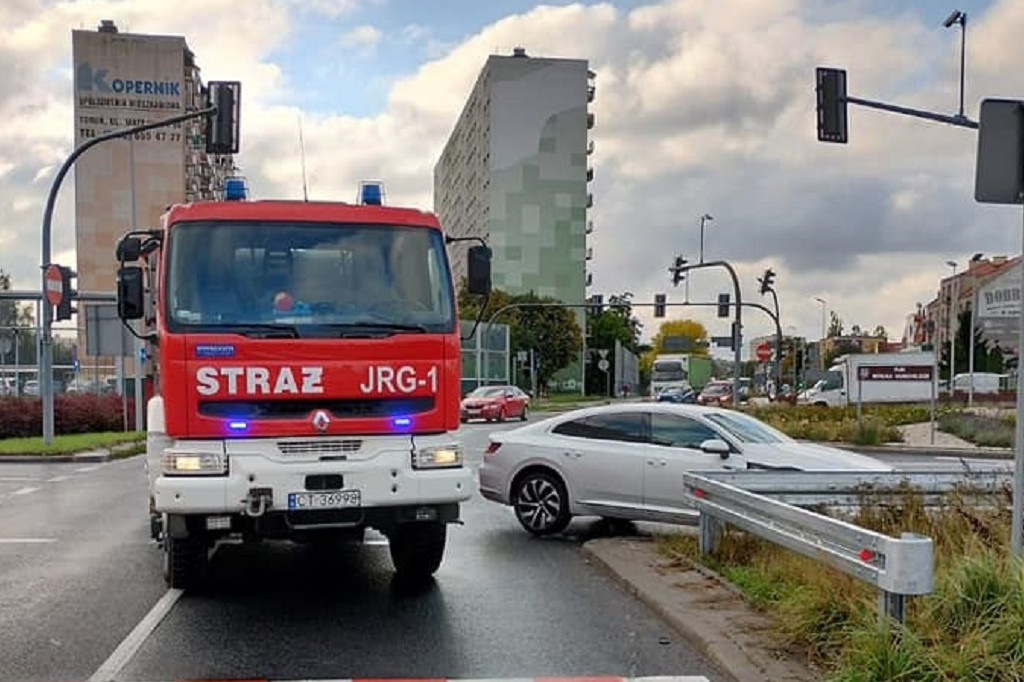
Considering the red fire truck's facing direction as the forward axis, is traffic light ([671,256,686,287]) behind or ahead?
behind

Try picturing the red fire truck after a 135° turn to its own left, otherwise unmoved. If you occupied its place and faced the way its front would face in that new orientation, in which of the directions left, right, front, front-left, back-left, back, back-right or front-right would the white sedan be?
front

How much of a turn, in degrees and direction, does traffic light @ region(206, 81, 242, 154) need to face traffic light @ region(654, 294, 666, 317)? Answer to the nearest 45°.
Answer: approximately 45° to its right

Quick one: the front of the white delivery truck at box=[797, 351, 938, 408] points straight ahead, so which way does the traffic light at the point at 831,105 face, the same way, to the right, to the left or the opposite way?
to the right

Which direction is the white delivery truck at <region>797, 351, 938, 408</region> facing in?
to the viewer's left

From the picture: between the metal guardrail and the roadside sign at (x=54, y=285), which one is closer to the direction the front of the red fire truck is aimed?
the metal guardrail

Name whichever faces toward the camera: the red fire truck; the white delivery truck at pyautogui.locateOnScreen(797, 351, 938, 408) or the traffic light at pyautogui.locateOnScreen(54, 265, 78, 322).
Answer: the red fire truck

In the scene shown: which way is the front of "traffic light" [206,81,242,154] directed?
away from the camera

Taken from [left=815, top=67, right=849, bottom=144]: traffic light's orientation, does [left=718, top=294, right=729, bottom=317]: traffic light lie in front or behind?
in front

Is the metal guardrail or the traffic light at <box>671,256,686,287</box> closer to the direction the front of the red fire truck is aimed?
the metal guardrail

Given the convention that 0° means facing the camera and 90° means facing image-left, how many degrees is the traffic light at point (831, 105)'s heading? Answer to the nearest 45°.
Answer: approximately 180°

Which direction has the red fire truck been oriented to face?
toward the camera

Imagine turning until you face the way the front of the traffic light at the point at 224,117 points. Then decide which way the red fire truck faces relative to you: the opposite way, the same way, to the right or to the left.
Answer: the opposite way
